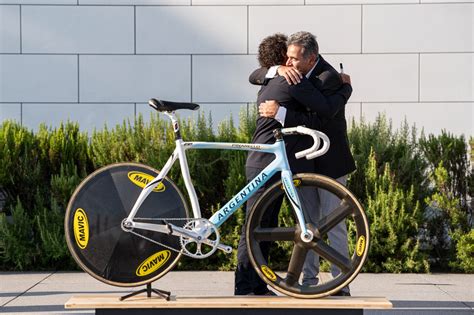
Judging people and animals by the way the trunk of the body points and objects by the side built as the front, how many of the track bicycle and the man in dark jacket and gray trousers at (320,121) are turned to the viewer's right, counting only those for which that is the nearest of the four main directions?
1

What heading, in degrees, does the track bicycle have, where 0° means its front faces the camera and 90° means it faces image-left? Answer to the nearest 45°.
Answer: approximately 270°
